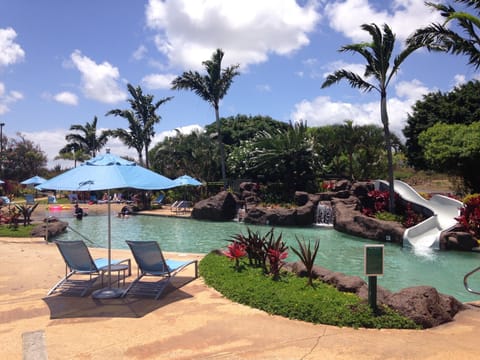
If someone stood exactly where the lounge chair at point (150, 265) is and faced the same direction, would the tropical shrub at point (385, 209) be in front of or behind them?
in front

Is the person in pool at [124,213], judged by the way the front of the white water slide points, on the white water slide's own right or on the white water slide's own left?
on the white water slide's own right

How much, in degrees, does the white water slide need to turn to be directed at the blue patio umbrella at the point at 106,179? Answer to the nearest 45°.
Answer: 0° — it already faces it

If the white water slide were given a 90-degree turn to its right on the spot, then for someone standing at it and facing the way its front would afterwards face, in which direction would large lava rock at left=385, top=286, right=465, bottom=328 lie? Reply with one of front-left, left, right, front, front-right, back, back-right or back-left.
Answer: back-left

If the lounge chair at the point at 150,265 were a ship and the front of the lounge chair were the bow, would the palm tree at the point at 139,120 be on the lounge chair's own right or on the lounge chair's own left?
on the lounge chair's own left

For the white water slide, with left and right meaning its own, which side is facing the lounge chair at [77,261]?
front

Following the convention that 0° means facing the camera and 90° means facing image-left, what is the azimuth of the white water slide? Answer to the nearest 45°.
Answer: approximately 45°
